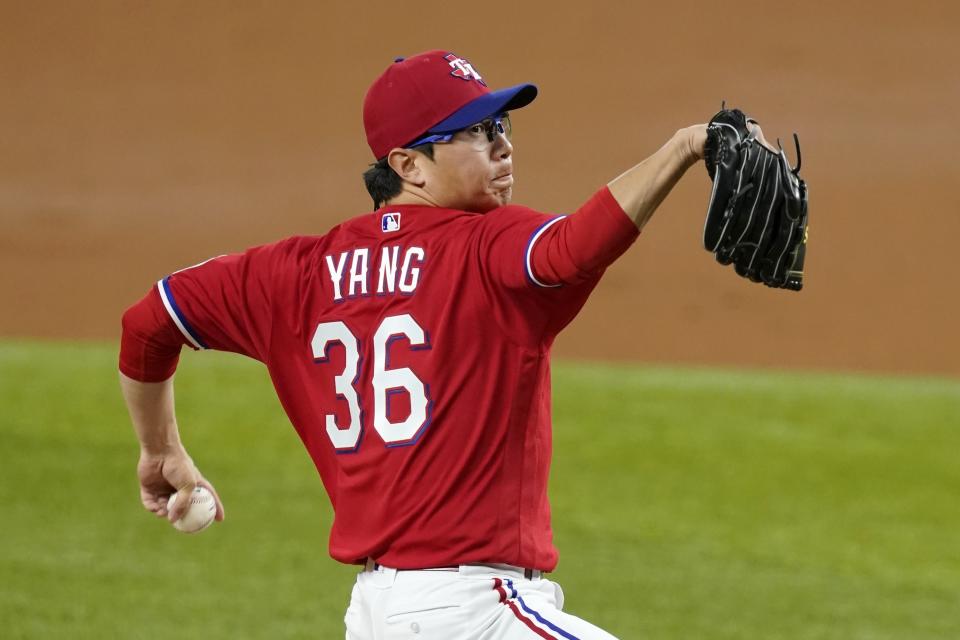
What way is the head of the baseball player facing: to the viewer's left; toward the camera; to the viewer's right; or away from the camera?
to the viewer's right

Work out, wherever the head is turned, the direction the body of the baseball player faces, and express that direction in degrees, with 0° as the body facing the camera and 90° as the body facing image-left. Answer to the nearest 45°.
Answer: approximately 225°
